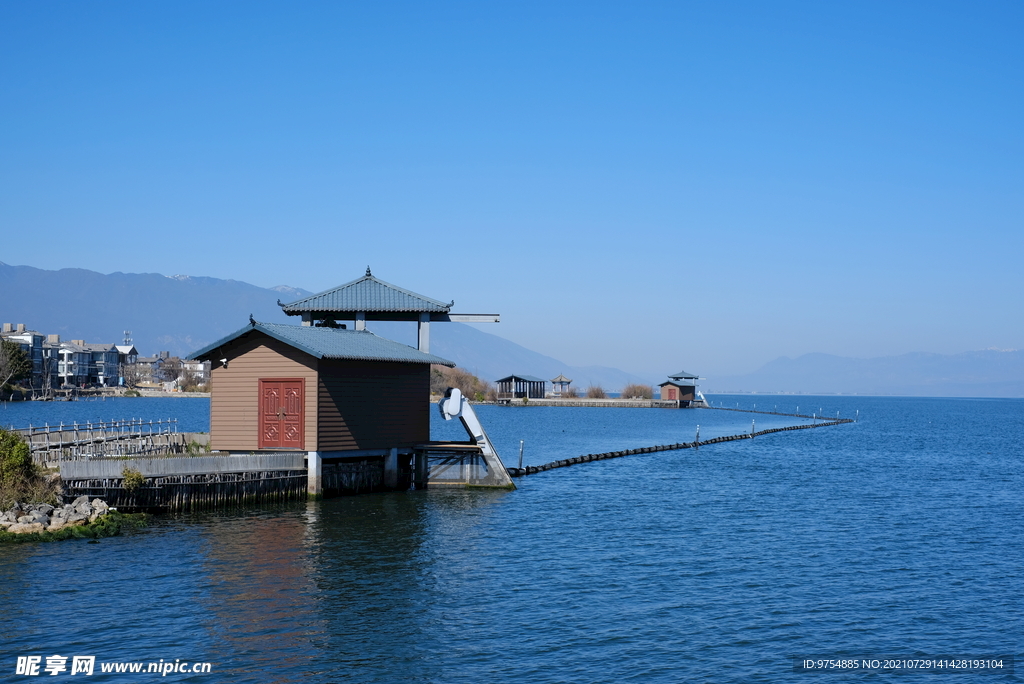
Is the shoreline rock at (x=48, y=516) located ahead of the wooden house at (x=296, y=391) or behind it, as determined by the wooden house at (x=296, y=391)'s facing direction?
ahead

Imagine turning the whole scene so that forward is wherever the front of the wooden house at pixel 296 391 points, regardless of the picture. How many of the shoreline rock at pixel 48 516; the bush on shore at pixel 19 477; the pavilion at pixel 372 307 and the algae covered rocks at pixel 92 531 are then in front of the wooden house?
3

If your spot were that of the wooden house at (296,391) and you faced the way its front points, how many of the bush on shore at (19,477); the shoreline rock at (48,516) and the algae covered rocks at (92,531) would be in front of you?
3

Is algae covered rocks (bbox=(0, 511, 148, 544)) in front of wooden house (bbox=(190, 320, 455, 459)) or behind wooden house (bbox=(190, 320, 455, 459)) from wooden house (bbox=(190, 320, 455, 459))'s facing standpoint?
in front

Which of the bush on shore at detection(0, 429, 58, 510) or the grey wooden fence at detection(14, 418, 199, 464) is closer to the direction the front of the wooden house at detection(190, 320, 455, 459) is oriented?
the bush on shore

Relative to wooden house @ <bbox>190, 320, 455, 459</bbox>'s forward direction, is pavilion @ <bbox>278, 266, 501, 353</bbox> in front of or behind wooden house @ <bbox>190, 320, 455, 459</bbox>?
behind

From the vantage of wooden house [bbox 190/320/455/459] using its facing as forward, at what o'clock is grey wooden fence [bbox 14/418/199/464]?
The grey wooden fence is roughly at 2 o'clock from the wooden house.

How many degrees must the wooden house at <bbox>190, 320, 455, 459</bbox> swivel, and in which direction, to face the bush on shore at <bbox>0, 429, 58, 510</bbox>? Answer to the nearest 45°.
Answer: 0° — it already faces it

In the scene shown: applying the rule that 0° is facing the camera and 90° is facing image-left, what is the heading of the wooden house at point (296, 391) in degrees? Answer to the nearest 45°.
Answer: approximately 45°

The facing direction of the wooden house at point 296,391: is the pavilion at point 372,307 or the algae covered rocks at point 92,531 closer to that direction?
the algae covered rocks

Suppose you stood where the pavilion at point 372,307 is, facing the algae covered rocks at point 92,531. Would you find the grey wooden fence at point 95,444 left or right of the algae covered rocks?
right
